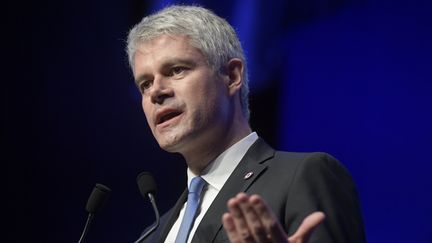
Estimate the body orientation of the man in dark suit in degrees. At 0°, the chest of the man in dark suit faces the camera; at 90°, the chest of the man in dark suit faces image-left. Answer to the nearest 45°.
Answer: approximately 45°

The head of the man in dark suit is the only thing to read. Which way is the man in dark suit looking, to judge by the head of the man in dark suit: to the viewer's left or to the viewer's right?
to the viewer's left

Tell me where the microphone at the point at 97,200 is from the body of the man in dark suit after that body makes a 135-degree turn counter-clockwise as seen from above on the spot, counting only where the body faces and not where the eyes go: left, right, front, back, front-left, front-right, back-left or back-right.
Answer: back
